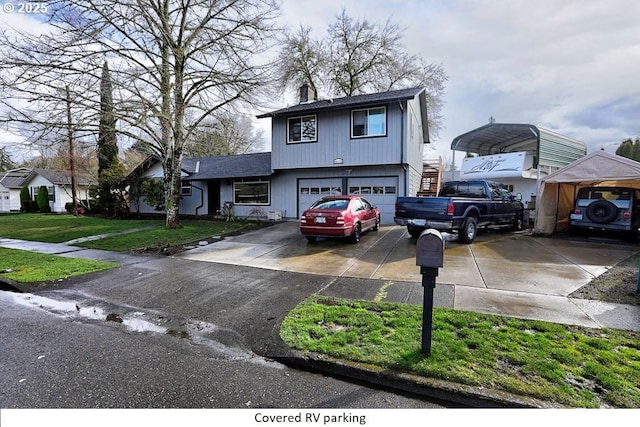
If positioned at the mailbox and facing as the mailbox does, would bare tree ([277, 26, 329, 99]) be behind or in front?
behind

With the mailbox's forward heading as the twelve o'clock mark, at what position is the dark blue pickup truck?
The dark blue pickup truck is roughly at 6 o'clock from the mailbox.

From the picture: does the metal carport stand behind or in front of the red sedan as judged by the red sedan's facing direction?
in front

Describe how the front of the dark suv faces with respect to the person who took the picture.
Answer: facing away from the viewer

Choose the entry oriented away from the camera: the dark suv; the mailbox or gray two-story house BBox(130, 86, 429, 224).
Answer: the dark suv

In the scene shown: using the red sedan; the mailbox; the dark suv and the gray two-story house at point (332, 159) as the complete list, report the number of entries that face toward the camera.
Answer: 2

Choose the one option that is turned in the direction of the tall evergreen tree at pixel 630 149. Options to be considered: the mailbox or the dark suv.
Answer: the dark suv

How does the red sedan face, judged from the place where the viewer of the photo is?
facing away from the viewer and to the right of the viewer

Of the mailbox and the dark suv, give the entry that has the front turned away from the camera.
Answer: the dark suv

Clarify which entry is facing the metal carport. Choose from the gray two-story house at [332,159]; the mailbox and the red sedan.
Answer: the red sedan

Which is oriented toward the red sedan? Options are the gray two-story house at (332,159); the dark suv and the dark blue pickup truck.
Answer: the gray two-story house

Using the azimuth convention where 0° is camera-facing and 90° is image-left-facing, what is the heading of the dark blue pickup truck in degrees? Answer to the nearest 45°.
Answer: approximately 225°
